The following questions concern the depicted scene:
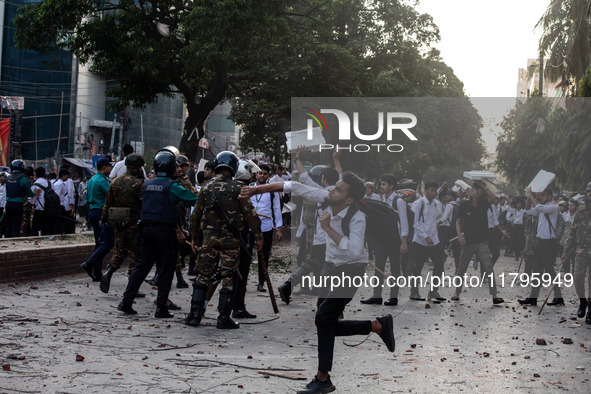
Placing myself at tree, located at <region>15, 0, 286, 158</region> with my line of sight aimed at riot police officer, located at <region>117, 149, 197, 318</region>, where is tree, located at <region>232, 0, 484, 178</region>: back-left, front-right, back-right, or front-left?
back-left

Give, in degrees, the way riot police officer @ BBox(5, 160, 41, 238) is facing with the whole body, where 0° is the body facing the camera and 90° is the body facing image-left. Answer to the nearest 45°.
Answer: approximately 225°

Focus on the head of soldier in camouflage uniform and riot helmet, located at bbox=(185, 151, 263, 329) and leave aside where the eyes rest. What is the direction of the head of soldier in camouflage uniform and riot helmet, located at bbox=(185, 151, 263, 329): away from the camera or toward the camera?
away from the camera

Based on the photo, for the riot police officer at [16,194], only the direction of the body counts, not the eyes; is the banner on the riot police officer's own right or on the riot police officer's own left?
on the riot police officer's own left

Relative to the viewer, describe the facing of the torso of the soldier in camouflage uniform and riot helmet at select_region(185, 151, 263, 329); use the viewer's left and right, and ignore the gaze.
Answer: facing away from the viewer

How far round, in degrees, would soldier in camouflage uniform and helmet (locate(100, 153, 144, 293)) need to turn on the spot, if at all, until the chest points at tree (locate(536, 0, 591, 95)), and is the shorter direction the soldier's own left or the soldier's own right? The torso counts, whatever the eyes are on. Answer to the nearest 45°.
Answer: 0° — they already face it

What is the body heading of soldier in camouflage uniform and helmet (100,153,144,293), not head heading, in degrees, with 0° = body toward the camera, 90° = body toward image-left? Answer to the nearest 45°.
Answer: approximately 225°
